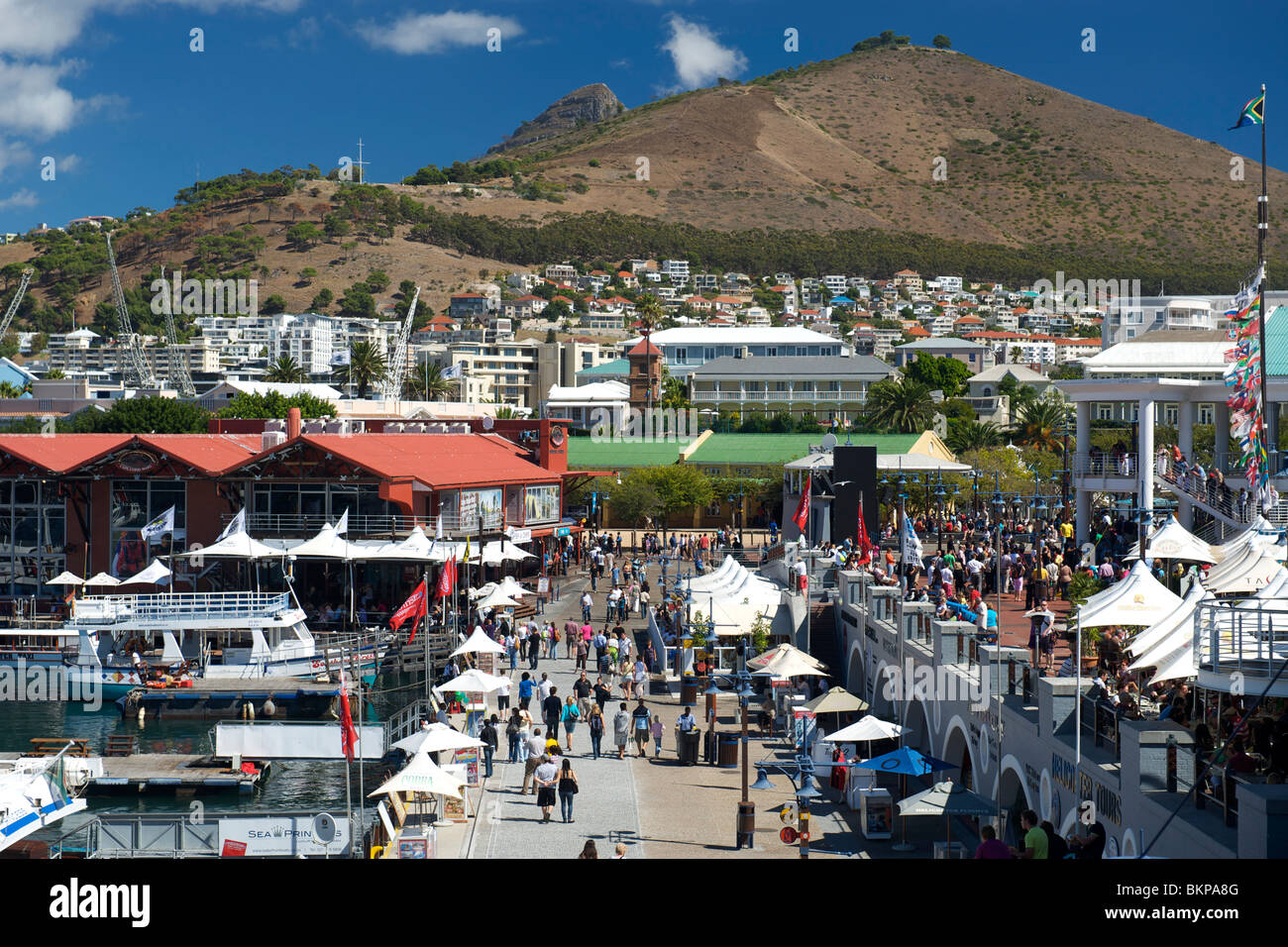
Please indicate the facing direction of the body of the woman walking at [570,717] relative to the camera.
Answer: away from the camera

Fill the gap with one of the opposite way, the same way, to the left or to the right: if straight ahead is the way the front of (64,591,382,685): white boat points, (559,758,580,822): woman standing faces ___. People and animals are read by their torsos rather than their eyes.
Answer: to the left

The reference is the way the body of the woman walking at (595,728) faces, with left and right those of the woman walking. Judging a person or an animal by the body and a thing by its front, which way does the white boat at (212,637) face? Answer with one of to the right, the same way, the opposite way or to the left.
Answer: to the right

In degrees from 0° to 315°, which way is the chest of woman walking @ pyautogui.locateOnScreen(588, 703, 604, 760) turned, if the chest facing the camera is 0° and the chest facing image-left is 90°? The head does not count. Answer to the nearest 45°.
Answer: approximately 180°
